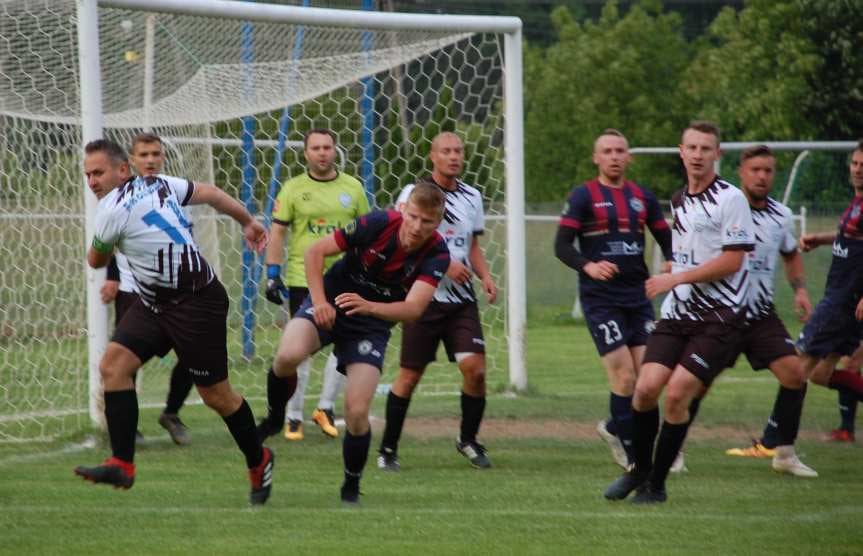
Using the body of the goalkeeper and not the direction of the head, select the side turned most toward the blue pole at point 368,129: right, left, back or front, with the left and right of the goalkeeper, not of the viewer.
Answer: back

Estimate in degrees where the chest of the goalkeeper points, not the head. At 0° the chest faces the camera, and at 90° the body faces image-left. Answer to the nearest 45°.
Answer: approximately 0°

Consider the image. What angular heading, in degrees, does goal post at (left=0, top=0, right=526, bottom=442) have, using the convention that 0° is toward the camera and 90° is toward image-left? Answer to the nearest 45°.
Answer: approximately 315°
